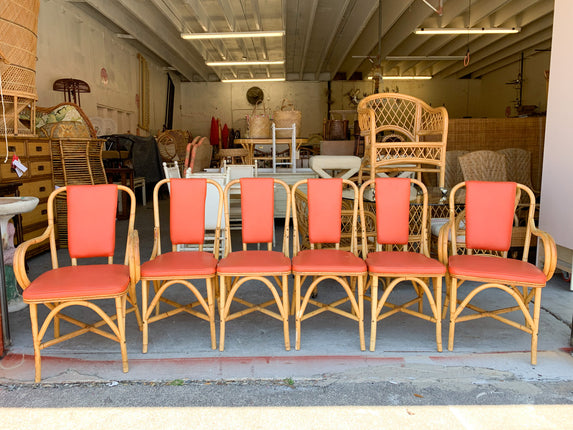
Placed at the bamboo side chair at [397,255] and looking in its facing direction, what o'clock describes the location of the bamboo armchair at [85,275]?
The bamboo armchair is roughly at 2 o'clock from the bamboo side chair.

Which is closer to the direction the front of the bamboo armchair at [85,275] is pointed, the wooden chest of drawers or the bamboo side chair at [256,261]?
the bamboo side chair

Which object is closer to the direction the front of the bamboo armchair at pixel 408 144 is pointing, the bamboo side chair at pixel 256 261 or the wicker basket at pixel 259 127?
the bamboo side chair

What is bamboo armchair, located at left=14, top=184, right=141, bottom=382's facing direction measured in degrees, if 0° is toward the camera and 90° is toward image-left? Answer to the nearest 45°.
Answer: approximately 0°

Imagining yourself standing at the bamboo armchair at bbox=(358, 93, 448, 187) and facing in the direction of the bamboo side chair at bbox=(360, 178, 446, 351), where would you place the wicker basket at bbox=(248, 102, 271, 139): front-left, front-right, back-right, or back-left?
back-right

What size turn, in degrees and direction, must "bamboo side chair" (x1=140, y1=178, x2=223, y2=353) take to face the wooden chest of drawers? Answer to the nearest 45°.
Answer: approximately 135° to its right

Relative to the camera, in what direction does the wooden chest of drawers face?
facing the viewer and to the right of the viewer

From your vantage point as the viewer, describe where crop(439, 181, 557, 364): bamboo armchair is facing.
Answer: facing the viewer

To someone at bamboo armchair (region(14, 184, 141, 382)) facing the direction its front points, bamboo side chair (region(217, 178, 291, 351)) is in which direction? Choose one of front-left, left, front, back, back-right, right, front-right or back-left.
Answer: left

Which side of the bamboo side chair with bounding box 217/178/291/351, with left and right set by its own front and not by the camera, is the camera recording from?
front

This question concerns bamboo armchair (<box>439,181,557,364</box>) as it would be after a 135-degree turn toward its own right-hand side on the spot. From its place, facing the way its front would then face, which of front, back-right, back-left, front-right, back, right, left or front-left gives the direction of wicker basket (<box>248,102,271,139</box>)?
front

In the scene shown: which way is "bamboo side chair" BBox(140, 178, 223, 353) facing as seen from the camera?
toward the camera

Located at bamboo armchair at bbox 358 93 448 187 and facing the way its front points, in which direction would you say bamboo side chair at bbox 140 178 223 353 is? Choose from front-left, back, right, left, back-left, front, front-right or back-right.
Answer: right

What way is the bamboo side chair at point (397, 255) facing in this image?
toward the camera
